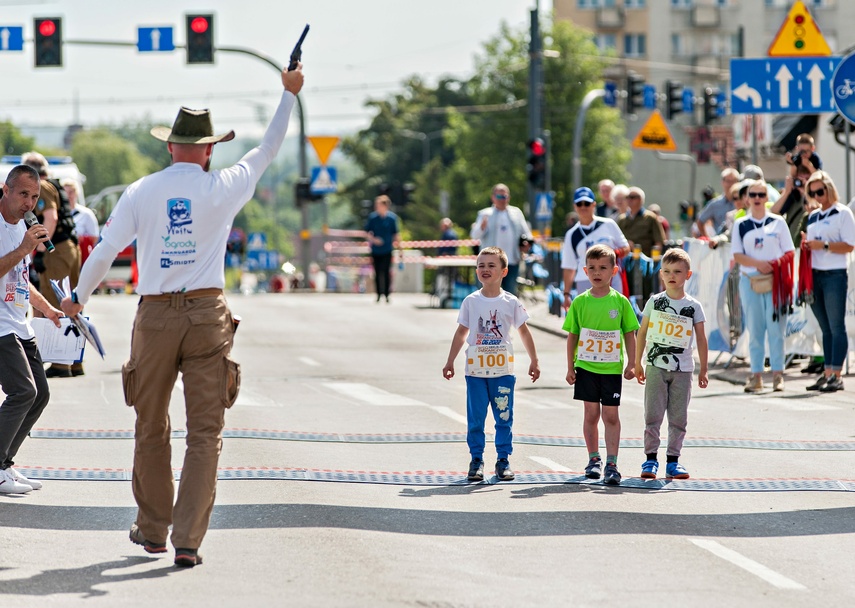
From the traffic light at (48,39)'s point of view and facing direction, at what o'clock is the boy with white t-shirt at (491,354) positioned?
The boy with white t-shirt is roughly at 12 o'clock from the traffic light.

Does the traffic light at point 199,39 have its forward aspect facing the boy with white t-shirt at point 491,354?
yes

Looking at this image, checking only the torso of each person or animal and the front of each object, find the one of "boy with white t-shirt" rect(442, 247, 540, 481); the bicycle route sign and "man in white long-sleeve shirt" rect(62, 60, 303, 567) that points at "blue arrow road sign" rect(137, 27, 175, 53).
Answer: the man in white long-sleeve shirt

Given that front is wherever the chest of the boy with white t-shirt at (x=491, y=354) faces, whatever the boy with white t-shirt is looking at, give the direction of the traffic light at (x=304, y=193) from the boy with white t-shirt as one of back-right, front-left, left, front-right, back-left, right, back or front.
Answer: back

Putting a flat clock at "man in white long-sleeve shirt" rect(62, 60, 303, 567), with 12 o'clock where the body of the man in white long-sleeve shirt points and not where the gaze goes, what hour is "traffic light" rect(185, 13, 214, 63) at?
The traffic light is roughly at 12 o'clock from the man in white long-sleeve shirt.
